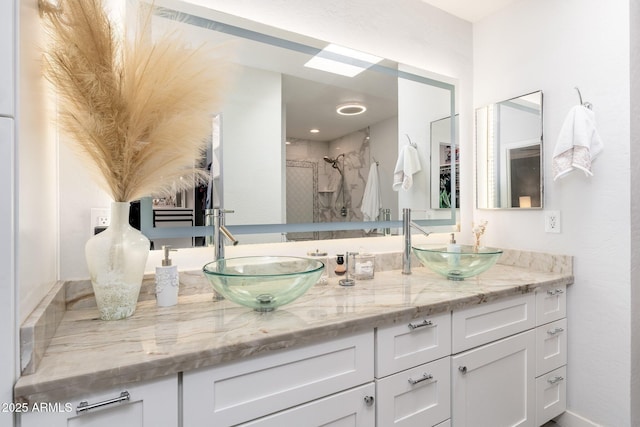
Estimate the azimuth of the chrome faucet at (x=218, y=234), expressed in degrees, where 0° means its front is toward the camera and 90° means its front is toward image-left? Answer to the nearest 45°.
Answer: approximately 315°

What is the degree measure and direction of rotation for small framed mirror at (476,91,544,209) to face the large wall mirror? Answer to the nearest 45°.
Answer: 0° — it already faces it

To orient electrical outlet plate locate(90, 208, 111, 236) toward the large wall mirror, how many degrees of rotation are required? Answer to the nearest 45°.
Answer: approximately 90° to its left

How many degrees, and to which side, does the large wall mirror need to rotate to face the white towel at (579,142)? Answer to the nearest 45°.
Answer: approximately 45° to its left

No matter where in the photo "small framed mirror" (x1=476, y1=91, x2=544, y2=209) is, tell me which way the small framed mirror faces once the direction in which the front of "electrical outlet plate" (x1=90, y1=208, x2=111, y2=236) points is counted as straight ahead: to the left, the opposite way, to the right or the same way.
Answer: to the right

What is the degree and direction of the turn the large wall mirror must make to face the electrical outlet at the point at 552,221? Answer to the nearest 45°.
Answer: approximately 45° to its left

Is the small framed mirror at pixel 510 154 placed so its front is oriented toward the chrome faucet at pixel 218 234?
yes
